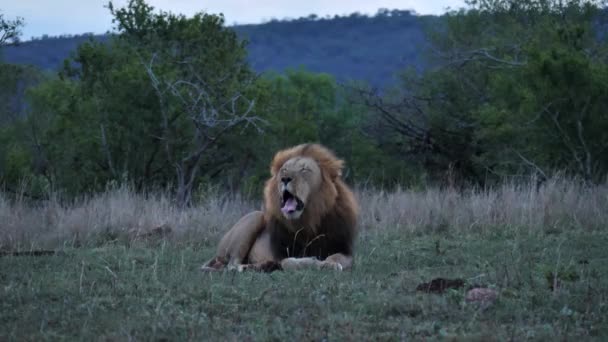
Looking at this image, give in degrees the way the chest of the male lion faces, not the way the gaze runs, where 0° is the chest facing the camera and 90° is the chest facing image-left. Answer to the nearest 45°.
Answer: approximately 315°

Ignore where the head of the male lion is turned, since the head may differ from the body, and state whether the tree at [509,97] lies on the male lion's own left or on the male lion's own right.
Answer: on the male lion's own left
